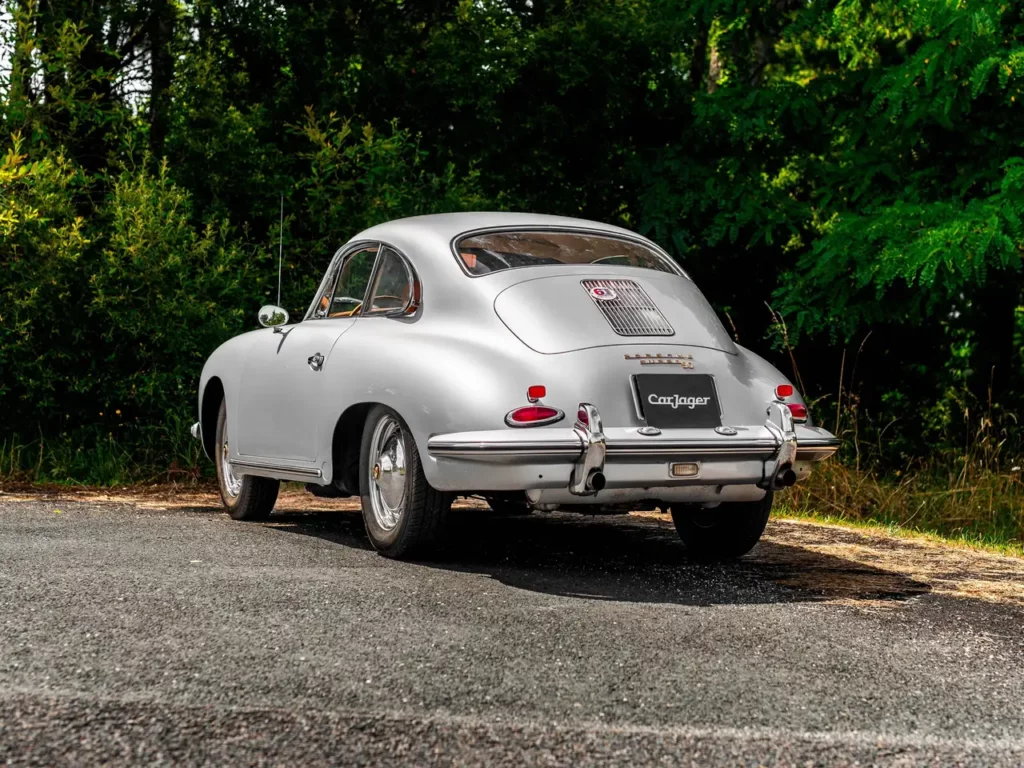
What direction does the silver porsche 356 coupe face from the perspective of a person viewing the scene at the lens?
facing away from the viewer and to the left of the viewer

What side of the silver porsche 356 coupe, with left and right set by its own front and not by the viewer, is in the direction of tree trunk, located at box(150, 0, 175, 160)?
front
